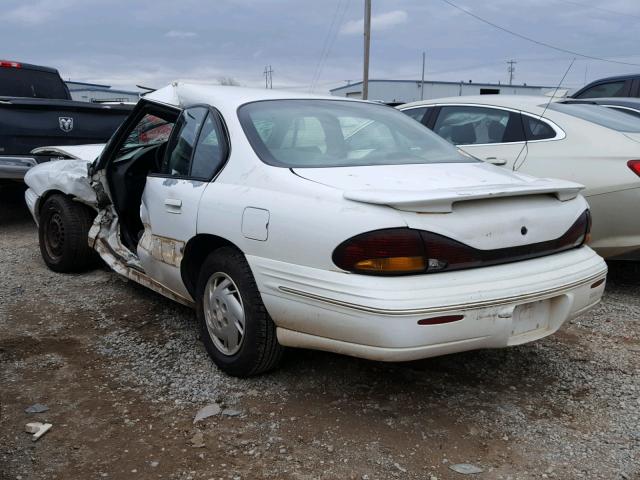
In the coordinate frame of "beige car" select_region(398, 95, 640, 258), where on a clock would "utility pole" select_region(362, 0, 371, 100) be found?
The utility pole is roughly at 1 o'clock from the beige car.

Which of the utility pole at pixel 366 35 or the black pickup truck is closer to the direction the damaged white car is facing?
the black pickup truck

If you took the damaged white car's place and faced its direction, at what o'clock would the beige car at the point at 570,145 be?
The beige car is roughly at 3 o'clock from the damaged white car.

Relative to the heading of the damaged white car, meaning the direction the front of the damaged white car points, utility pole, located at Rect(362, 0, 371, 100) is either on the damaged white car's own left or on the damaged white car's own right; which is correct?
on the damaged white car's own right

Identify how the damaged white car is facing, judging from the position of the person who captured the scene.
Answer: facing away from the viewer and to the left of the viewer

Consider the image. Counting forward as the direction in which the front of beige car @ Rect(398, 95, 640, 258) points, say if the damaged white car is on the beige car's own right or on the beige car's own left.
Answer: on the beige car's own left

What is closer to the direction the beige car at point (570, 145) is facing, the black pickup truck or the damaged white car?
the black pickup truck

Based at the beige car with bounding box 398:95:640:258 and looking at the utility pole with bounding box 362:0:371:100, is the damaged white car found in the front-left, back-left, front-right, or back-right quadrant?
back-left

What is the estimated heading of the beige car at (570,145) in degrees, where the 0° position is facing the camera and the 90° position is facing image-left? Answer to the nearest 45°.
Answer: approximately 135°

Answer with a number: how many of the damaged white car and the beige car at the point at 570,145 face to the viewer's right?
0

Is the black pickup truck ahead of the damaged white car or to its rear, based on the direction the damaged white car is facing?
ahead

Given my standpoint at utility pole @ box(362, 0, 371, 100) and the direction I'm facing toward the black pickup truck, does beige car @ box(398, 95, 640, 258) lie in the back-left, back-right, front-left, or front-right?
front-left

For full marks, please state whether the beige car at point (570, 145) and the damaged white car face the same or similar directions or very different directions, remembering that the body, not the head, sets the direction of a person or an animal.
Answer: same or similar directions
